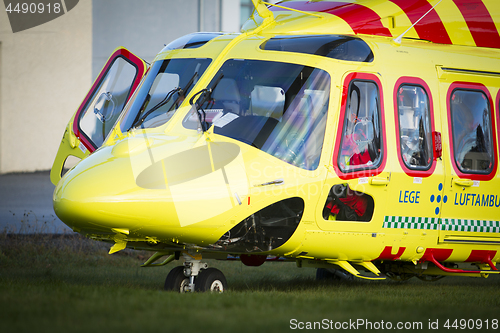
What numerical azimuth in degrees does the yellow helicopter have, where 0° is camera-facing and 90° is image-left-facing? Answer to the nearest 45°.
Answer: approximately 45°

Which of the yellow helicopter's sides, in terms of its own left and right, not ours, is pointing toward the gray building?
right
